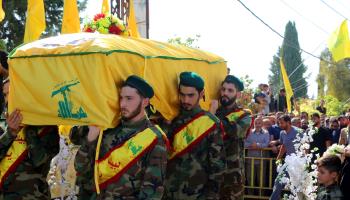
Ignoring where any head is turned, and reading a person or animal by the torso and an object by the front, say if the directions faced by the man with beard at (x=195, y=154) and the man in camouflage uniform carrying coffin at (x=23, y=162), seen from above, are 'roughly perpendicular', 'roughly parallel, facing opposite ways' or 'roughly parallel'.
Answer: roughly parallel

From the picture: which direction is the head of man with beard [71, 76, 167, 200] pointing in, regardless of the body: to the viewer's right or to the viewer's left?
to the viewer's left

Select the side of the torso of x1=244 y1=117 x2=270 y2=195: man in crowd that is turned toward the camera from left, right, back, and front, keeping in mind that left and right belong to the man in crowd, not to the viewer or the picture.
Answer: front

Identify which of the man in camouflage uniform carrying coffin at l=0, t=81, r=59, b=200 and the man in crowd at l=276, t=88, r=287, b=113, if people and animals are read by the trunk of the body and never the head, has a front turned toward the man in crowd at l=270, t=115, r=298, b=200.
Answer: the man in crowd at l=276, t=88, r=287, b=113

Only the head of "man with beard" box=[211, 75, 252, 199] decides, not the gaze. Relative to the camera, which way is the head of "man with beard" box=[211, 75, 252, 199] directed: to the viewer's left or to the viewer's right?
to the viewer's left

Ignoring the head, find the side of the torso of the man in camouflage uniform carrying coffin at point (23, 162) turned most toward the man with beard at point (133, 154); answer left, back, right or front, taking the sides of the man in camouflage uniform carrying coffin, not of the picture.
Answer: left

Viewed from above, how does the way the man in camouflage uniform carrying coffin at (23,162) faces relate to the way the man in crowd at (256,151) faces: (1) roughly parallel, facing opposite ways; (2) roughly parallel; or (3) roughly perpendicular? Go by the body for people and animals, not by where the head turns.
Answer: roughly parallel

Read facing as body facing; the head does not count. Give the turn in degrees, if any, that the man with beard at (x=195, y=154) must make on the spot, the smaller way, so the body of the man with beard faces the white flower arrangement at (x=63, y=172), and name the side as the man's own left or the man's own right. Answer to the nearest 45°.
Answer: approximately 90° to the man's own right

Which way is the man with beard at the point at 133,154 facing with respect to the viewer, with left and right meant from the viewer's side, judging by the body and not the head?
facing the viewer and to the left of the viewer

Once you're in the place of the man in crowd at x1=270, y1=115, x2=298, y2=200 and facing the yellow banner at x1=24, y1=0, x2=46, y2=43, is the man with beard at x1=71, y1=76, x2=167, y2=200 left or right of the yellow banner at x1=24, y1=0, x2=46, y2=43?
left

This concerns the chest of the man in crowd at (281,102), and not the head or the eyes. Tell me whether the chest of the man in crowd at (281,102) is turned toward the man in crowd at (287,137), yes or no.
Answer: yes

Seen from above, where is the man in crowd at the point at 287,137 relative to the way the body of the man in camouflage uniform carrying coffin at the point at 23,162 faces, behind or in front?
behind

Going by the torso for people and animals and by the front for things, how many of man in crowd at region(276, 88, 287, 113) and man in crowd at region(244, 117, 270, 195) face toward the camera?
2
